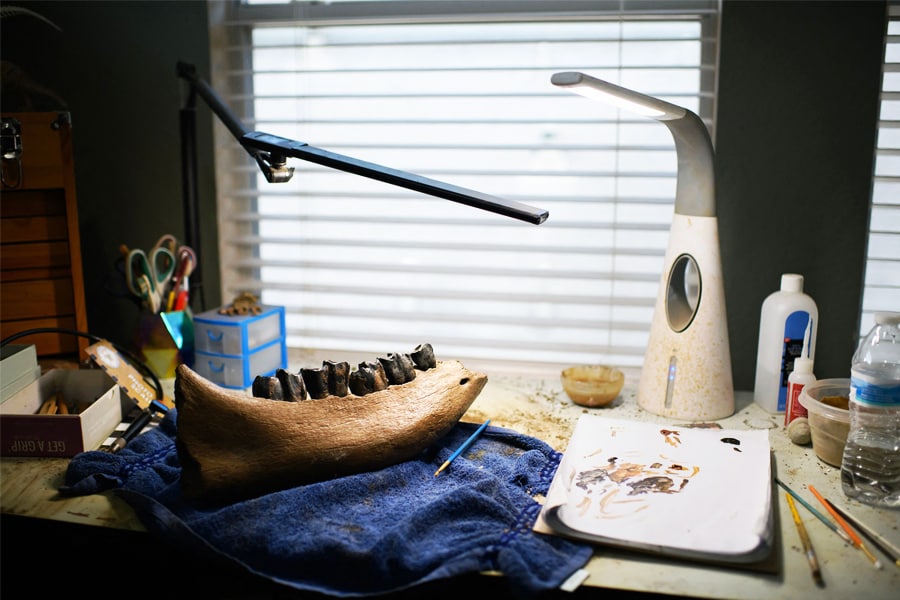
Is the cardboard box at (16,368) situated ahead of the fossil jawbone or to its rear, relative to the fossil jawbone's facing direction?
to the rear

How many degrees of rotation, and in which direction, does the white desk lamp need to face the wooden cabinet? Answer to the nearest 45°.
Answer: approximately 45° to its right

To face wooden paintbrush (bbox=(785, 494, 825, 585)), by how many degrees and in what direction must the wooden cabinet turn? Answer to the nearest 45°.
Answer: approximately 45° to its left

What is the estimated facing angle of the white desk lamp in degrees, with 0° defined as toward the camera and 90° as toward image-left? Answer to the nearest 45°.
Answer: approximately 45°

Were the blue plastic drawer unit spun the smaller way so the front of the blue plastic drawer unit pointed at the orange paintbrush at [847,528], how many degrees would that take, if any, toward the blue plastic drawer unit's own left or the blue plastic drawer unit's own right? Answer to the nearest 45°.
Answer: approximately 90° to the blue plastic drawer unit's own left

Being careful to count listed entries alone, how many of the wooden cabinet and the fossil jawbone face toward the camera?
1

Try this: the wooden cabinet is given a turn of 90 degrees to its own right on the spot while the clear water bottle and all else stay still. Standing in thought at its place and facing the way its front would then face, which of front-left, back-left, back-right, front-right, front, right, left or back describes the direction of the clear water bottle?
back-left

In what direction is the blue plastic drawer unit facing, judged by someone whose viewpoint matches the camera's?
facing the viewer and to the left of the viewer

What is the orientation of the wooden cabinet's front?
toward the camera

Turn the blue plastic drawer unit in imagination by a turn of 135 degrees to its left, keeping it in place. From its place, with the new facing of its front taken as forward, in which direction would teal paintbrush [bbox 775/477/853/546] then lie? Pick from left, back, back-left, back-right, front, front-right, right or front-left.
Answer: front-right

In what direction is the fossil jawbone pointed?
to the viewer's right

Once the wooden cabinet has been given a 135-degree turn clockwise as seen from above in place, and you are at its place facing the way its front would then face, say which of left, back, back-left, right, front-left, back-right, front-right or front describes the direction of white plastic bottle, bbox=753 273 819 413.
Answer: back

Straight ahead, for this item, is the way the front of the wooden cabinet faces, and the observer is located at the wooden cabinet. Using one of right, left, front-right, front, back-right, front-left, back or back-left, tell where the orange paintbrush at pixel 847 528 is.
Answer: front-left
